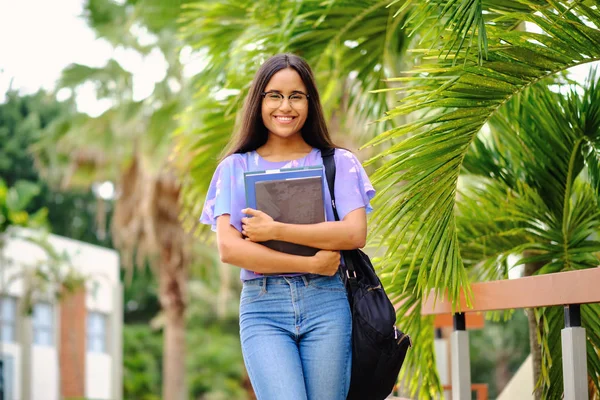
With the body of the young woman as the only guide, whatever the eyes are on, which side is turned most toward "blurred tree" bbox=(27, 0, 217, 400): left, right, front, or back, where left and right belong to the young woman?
back

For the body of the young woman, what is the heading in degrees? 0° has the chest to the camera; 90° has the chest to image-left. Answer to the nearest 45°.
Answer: approximately 0°

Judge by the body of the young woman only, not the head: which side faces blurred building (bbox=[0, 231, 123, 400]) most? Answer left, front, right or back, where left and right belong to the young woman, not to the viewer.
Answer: back

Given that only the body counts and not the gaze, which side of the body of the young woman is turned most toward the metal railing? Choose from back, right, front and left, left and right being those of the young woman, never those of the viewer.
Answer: left

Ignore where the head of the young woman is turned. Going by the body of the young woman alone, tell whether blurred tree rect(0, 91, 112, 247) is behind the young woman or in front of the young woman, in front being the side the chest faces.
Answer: behind
